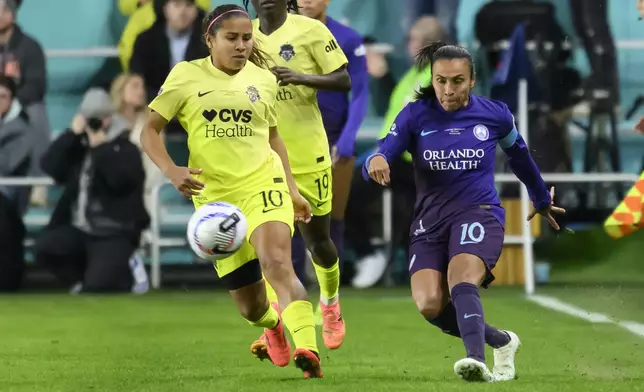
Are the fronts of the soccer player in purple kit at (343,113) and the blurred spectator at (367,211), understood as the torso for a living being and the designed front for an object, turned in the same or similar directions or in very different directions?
same or similar directions

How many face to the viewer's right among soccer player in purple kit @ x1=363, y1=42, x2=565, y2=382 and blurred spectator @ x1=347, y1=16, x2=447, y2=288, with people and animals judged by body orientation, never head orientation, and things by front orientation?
0

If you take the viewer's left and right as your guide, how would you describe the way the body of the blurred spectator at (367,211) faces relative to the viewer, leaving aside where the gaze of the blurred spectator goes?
facing the viewer and to the left of the viewer

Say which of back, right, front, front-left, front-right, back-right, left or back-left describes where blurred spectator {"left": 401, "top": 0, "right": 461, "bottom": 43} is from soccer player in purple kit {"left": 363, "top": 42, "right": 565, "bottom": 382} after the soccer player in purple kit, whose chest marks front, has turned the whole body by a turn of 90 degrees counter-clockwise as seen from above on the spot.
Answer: left

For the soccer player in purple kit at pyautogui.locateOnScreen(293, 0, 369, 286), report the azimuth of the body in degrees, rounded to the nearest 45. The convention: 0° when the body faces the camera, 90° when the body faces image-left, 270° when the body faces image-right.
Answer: approximately 45°

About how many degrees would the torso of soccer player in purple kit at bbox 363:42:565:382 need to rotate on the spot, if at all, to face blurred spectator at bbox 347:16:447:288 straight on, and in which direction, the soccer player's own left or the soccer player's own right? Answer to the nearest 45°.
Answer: approximately 180°

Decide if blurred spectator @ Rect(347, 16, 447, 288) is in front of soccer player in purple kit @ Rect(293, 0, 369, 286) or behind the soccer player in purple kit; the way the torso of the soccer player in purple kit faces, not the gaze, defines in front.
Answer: behind

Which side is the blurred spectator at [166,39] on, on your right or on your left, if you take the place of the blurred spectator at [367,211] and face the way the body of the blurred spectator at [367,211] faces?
on your right

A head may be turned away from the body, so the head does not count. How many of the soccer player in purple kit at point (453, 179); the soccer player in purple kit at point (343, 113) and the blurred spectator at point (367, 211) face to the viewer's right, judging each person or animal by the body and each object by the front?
0

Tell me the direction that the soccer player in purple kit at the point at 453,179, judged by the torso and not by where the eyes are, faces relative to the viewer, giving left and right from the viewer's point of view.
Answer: facing the viewer

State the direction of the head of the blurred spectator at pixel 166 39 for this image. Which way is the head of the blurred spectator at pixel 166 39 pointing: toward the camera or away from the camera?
toward the camera
